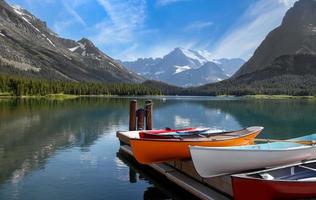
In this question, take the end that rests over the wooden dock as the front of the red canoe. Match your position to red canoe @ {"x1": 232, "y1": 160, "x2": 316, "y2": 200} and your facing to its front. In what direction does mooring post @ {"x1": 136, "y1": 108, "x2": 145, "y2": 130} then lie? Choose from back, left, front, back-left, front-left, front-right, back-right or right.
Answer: front-right

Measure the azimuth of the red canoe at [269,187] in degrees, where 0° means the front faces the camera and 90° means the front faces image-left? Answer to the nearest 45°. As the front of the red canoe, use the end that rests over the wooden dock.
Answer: approximately 90°
